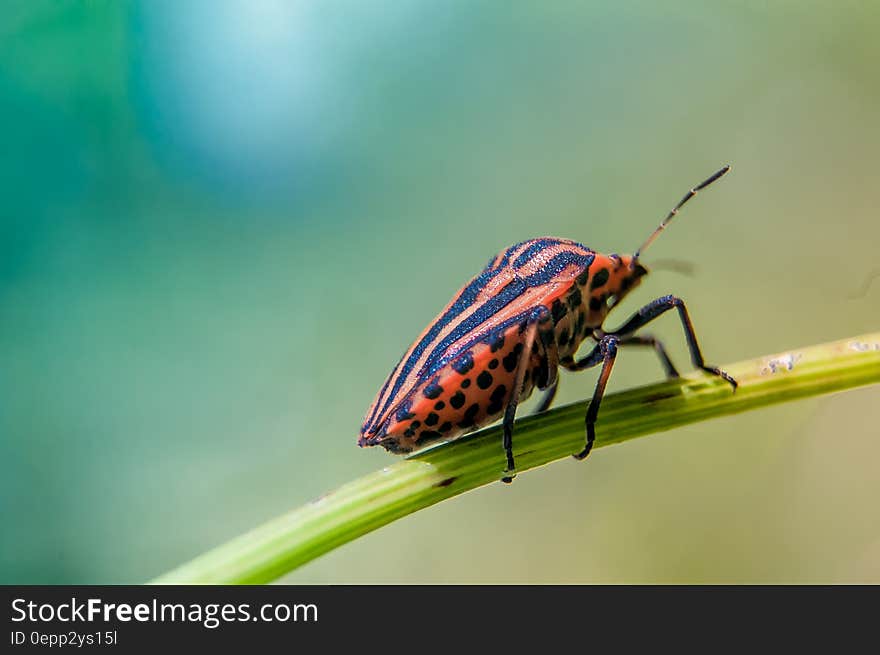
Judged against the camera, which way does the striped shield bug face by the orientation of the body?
to the viewer's right
